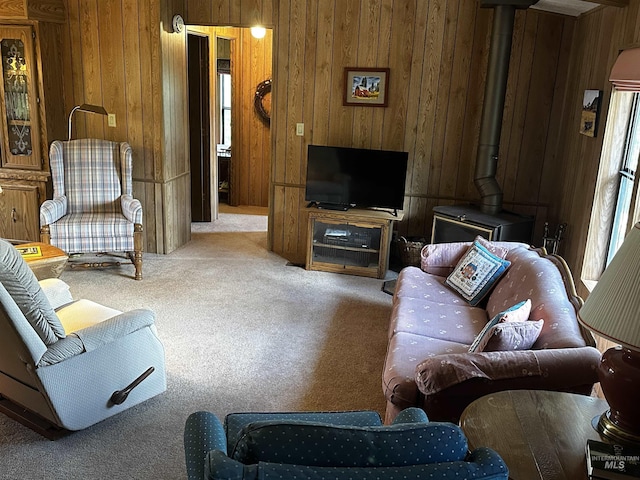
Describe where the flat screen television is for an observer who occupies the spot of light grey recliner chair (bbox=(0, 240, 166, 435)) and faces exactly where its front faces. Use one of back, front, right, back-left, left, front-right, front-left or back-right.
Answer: front

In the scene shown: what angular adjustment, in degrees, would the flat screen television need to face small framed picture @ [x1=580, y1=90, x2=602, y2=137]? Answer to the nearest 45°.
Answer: approximately 45° to its left

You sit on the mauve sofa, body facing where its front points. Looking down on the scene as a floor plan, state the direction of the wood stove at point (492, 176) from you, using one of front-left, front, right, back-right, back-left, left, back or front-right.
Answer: right

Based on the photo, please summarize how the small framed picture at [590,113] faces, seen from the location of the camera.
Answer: facing the viewer and to the left of the viewer

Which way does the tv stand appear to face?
toward the camera

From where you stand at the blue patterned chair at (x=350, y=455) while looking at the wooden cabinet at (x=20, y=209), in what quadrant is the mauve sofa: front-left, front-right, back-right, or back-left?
front-right

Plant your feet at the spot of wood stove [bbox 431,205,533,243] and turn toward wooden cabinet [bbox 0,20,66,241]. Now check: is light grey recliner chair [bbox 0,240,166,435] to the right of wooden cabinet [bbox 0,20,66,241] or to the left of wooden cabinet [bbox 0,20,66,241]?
left

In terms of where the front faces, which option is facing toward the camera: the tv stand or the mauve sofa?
the tv stand

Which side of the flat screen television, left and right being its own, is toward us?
front

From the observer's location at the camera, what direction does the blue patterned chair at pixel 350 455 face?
facing away from the viewer

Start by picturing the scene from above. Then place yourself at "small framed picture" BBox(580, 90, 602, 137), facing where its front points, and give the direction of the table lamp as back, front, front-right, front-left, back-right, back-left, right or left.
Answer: front-left

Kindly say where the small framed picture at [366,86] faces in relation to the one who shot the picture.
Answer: facing the viewer

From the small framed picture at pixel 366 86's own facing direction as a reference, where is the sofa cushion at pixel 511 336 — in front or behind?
in front

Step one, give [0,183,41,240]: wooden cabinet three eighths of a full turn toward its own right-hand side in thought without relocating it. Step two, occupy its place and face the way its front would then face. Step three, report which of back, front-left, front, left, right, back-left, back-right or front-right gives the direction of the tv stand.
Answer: back

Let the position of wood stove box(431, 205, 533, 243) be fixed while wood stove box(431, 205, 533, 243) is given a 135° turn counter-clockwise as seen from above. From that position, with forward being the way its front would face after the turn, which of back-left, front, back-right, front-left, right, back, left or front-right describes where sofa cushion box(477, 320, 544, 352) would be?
right

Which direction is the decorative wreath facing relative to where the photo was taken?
toward the camera

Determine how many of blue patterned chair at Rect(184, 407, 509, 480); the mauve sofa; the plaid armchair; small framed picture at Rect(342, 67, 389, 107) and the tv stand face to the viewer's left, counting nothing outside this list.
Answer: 1
